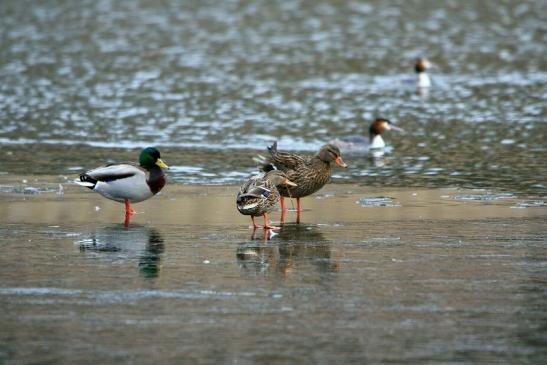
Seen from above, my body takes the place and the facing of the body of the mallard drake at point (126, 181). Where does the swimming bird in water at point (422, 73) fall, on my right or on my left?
on my left

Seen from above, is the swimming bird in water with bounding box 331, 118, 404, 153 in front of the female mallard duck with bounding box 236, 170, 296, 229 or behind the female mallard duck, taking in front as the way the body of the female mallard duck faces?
in front

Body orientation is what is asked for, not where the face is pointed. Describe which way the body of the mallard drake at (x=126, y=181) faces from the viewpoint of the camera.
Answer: to the viewer's right

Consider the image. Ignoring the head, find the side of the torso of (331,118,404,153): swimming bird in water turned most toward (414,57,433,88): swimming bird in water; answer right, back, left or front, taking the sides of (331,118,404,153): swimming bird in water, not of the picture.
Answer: left

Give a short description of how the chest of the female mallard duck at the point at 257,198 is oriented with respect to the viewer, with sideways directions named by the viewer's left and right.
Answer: facing away from the viewer and to the right of the viewer

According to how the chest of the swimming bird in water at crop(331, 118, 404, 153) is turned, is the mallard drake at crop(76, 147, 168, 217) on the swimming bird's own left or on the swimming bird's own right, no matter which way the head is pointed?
on the swimming bird's own right

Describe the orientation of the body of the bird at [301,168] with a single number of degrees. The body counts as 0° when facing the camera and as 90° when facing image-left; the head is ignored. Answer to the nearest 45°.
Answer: approximately 270°

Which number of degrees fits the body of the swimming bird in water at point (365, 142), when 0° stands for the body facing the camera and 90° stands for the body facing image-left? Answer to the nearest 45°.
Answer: approximately 270°
